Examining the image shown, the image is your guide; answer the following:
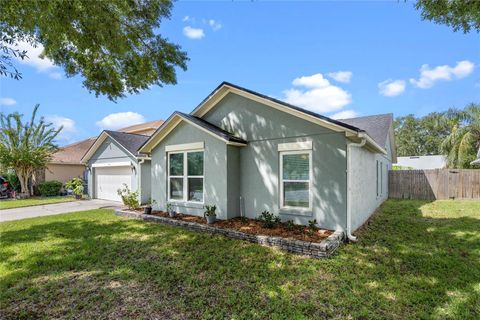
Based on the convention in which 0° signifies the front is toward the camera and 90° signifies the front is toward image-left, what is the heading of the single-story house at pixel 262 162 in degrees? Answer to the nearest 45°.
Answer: approximately 45°

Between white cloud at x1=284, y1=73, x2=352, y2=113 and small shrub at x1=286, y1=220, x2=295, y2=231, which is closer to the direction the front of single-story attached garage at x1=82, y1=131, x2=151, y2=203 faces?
the small shrub

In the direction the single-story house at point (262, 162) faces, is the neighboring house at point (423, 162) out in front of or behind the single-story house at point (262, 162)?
behind

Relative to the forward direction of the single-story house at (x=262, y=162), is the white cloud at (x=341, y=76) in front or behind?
behind

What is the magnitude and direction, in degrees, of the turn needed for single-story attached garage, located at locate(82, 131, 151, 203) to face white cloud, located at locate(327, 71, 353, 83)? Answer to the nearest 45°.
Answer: approximately 135° to its left

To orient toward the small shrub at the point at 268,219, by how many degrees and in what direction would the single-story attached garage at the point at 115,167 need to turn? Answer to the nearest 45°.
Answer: approximately 45° to its left

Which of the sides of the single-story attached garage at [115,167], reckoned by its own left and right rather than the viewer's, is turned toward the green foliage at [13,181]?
right

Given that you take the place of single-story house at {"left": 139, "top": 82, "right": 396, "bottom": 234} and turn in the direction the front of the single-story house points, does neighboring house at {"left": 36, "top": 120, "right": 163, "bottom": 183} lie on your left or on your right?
on your right
